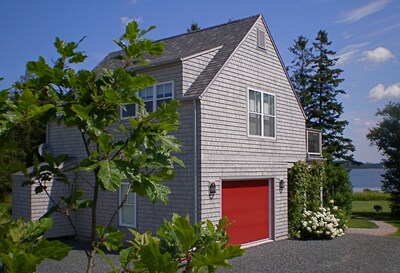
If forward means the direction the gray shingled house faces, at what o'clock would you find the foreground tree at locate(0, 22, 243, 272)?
The foreground tree is roughly at 2 o'clock from the gray shingled house.

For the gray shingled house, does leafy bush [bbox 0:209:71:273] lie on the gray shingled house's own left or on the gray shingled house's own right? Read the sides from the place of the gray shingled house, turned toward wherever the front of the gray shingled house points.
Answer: on the gray shingled house's own right

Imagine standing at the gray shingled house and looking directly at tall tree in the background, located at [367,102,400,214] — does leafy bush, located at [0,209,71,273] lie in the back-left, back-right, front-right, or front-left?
back-right

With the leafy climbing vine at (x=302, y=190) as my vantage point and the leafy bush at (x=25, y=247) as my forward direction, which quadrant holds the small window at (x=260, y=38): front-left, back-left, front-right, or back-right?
front-right

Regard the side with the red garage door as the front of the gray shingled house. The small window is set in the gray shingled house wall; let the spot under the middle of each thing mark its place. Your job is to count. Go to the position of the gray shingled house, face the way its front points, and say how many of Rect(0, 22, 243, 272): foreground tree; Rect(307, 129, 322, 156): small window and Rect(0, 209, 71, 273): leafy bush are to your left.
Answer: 1

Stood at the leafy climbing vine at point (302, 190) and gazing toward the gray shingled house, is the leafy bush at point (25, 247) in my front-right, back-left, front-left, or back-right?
front-left

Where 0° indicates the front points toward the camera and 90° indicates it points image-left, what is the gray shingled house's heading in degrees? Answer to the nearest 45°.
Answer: approximately 315°

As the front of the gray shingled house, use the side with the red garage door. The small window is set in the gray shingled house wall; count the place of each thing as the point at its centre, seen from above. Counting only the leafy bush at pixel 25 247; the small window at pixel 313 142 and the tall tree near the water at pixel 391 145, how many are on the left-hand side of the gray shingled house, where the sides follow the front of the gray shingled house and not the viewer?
2

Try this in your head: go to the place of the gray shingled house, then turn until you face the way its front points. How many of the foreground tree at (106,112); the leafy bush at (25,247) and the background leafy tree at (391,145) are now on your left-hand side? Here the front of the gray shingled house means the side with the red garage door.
1

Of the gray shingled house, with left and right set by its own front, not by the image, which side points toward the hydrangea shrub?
left

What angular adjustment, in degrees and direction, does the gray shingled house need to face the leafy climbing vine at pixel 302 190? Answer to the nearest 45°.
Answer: approximately 90° to its left

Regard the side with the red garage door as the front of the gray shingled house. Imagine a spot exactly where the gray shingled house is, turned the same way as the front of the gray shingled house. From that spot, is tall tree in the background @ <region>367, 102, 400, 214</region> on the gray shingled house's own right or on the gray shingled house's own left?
on the gray shingled house's own left
